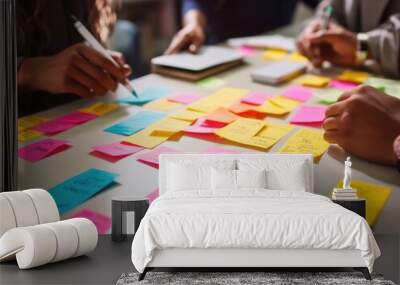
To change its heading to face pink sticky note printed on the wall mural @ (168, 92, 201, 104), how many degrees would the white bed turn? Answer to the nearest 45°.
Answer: approximately 135° to its right

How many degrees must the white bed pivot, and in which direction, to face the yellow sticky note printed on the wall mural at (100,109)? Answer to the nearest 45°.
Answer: approximately 135° to its right

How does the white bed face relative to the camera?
toward the camera

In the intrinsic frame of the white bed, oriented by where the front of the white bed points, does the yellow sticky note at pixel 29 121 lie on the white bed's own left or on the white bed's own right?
on the white bed's own right

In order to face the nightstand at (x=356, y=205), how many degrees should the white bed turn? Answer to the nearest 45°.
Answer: approximately 135° to its left

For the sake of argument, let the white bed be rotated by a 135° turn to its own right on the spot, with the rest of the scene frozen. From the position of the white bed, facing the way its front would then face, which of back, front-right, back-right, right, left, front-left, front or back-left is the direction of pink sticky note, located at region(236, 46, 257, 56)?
front-right
